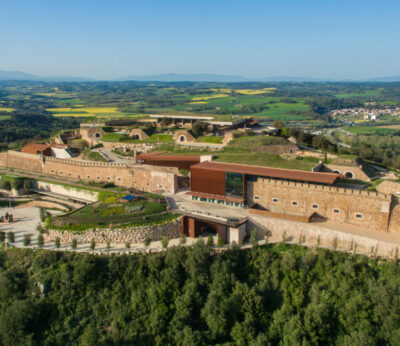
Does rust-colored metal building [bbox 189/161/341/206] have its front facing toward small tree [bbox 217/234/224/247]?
yes

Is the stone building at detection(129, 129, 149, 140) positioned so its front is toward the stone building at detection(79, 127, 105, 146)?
no

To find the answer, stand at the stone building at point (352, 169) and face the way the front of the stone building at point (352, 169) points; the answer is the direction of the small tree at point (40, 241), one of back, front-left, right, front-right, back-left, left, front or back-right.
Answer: front

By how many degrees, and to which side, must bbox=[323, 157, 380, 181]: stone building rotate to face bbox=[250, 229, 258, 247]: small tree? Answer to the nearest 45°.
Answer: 0° — it already faces it

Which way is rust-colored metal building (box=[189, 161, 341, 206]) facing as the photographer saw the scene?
facing the viewer

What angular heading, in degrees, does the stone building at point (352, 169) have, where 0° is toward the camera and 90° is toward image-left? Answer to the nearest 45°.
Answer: approximately 45°

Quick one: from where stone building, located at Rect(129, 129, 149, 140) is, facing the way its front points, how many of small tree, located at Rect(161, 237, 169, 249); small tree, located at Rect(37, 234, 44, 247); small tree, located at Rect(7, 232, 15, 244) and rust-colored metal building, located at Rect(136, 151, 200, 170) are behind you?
0

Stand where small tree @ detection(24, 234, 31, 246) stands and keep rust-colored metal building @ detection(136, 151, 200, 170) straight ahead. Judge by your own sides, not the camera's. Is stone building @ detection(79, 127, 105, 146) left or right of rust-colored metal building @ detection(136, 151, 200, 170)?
left

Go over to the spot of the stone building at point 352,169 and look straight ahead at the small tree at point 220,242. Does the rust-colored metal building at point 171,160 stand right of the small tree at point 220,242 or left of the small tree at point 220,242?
right

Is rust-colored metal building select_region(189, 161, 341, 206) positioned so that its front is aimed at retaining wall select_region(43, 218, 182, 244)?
no

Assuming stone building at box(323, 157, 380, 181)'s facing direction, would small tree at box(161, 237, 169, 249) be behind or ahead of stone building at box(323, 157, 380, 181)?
ahead

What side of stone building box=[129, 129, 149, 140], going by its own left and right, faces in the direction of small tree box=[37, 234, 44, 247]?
front

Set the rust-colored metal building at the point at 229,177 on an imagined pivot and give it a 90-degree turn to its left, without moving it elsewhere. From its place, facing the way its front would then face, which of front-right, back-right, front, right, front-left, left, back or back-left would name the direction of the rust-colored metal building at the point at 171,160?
back-left

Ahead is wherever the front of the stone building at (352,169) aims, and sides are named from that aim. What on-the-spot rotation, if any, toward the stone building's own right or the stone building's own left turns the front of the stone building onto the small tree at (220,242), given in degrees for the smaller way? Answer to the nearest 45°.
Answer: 0° — it already faces it

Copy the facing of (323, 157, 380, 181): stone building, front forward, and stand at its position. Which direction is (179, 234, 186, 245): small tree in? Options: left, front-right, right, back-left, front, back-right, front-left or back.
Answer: front

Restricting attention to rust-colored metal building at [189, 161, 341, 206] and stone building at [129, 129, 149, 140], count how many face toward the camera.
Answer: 2

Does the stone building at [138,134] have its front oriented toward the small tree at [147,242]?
yes

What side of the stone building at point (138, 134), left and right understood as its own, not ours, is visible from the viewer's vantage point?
front

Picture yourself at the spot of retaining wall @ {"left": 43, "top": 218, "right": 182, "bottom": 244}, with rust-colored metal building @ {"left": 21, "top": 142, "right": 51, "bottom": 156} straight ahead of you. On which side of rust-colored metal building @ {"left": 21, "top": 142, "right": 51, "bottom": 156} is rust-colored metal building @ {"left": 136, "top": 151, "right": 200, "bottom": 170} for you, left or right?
right
